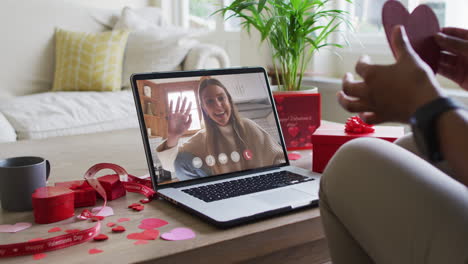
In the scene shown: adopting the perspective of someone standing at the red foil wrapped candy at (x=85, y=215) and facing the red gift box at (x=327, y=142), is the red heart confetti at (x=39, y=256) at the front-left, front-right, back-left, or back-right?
back-right

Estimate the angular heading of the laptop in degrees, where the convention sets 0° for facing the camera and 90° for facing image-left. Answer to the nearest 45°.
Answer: approximately 315°

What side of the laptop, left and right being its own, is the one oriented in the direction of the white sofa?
back
